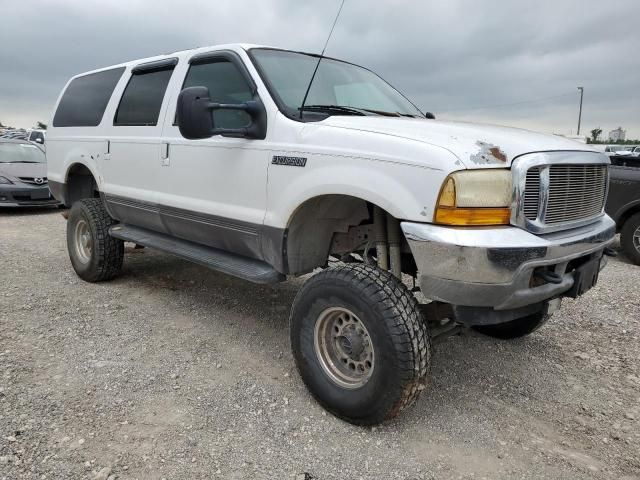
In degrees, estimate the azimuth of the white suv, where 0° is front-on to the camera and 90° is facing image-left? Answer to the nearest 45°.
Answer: approximately 315°

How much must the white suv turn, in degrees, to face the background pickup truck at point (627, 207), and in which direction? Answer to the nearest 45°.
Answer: approximately 90° to its left

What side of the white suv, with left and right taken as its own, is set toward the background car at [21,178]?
back

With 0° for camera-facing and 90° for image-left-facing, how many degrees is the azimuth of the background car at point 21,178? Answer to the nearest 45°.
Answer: approximately 315°
